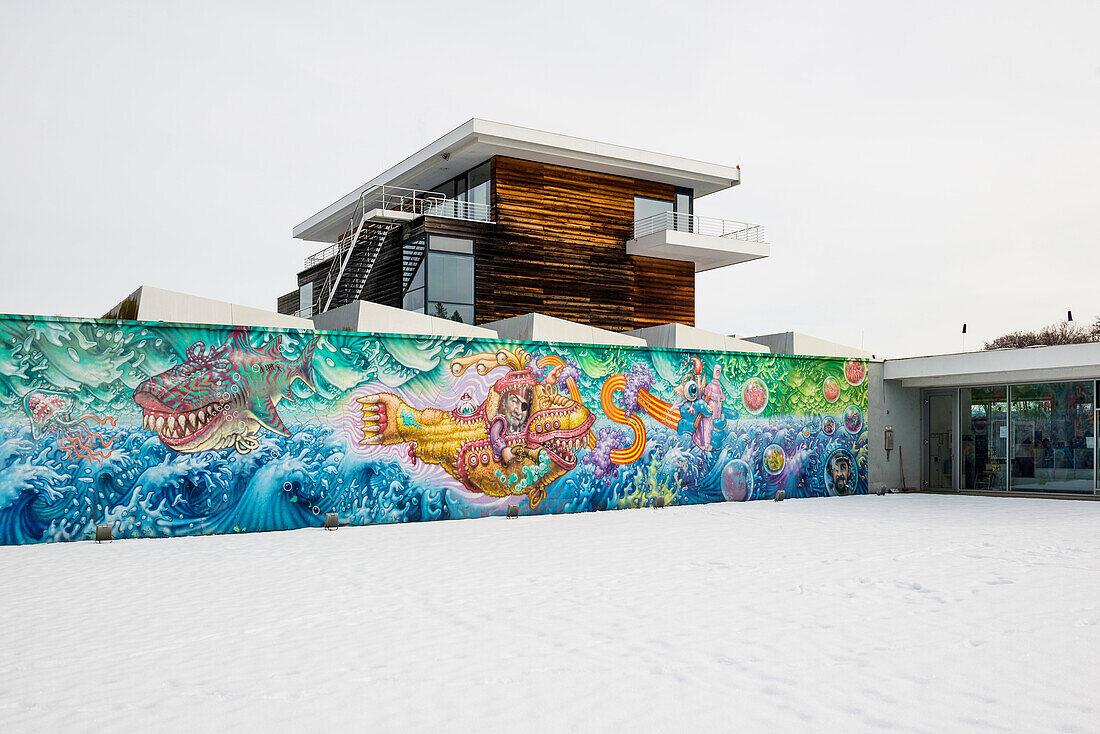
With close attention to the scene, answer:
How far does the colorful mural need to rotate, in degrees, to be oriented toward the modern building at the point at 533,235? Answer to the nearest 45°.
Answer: approximately 135° to its left

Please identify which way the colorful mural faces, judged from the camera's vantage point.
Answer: facing the viewer and to the right of the viewer

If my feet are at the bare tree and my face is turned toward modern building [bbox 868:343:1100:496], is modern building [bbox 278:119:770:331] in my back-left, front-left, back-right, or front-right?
front-right

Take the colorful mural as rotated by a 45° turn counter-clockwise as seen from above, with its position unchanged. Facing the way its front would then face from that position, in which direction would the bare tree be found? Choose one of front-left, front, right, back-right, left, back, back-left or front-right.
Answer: front-left

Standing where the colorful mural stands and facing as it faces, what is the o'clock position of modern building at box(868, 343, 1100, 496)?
The modern building is roughly at 10 o'clock from the colorful mural.

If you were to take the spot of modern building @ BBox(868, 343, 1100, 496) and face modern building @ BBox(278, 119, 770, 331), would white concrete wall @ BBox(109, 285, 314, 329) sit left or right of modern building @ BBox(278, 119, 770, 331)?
left
